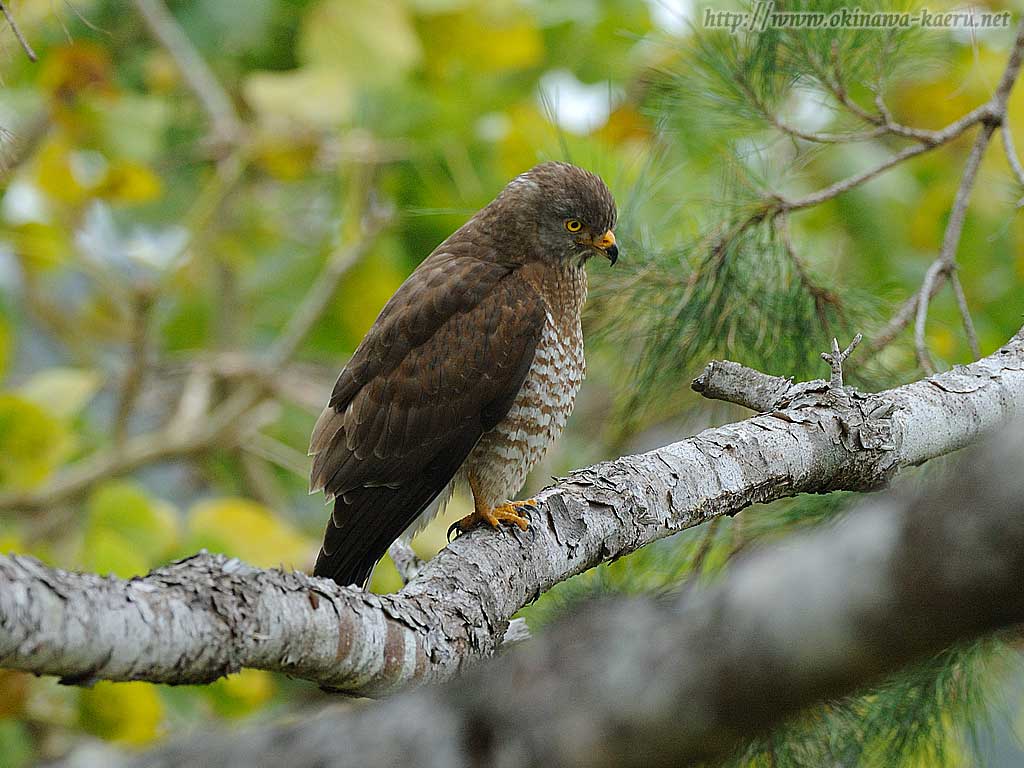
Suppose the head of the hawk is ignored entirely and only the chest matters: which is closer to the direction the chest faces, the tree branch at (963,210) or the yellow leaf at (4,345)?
the tree branch

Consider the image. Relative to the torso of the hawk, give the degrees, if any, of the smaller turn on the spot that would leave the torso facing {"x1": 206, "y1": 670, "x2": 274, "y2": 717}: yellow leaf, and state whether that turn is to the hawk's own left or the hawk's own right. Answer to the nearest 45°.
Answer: approximately 135° to the hawk's own left

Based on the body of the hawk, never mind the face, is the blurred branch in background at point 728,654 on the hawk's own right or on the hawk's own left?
on the hawk's own right

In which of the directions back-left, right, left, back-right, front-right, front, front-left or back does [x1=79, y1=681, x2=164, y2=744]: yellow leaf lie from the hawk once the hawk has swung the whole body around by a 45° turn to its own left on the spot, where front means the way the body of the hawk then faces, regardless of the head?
left

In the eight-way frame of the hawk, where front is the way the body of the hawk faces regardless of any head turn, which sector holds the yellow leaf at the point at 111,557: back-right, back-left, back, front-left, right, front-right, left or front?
back-left

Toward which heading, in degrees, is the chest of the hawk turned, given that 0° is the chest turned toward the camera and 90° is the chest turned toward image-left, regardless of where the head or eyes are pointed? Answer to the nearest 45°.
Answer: approximately 270°

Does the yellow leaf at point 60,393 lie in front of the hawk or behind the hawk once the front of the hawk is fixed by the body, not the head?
behind
